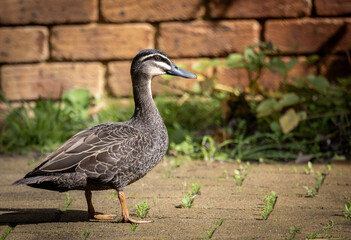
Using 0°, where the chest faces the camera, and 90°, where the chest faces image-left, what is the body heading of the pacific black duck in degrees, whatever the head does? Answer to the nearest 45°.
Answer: approximately 270°

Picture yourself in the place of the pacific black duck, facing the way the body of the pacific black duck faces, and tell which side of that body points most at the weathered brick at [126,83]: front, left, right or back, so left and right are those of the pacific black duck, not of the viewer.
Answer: left

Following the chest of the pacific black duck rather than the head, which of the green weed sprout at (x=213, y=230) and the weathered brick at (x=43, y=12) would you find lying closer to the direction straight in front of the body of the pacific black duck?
the green weed sprout

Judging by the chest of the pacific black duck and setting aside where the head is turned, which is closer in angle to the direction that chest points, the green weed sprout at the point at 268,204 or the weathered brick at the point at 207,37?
the green weed sprout

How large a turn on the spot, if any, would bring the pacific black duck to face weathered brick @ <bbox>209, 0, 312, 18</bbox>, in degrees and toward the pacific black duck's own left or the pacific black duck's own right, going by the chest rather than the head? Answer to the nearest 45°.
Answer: approximately 45° to the pacific black duck's own left

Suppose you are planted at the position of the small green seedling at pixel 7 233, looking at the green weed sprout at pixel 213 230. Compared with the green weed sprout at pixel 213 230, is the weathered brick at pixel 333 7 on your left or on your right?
left

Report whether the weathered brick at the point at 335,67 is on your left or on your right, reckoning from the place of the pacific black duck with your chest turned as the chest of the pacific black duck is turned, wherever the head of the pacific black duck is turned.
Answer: on your left

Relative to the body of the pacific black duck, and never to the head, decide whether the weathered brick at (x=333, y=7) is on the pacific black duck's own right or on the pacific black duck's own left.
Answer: on the pacific black duck's own left

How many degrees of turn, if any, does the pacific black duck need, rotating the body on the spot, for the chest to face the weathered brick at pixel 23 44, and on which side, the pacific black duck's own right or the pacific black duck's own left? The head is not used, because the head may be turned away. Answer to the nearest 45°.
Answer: approximately 90° to the pacific black duck's own left
